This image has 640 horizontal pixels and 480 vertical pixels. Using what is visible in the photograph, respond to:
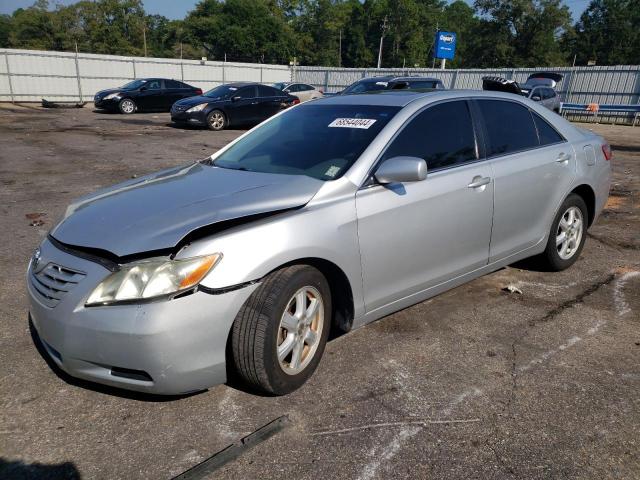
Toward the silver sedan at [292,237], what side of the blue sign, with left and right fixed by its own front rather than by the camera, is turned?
front

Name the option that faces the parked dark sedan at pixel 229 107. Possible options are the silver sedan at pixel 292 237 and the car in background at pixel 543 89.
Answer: the car in background

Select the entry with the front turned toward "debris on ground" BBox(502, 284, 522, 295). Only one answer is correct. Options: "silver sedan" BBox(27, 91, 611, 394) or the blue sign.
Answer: the blue sign

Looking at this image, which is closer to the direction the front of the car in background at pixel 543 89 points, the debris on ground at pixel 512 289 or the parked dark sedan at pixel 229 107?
the parked dark sedan

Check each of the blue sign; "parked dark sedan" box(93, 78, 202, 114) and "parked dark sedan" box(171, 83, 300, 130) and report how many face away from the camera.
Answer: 0

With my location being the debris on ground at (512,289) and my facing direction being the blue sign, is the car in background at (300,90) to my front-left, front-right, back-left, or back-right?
front-left

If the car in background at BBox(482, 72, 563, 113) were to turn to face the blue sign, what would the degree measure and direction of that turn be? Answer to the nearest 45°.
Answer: approximately 90° to its right

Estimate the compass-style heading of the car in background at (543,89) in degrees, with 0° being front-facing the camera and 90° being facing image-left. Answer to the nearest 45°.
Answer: approximately 45°

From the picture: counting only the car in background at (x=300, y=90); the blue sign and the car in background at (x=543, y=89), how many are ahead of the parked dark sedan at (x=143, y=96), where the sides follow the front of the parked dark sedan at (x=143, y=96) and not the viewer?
0

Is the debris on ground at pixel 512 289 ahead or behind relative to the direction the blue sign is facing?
ahead

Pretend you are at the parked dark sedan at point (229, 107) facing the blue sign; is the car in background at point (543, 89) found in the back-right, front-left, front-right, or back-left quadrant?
front-right

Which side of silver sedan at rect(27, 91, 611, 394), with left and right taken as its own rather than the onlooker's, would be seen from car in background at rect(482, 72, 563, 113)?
back

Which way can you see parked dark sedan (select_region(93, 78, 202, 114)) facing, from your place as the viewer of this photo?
facing the viewer and to the left of the viewer

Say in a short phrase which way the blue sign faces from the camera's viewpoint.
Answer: facing the viewer

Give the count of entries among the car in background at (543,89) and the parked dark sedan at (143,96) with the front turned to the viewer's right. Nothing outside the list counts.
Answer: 0

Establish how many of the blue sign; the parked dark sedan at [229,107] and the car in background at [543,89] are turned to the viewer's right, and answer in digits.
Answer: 0
